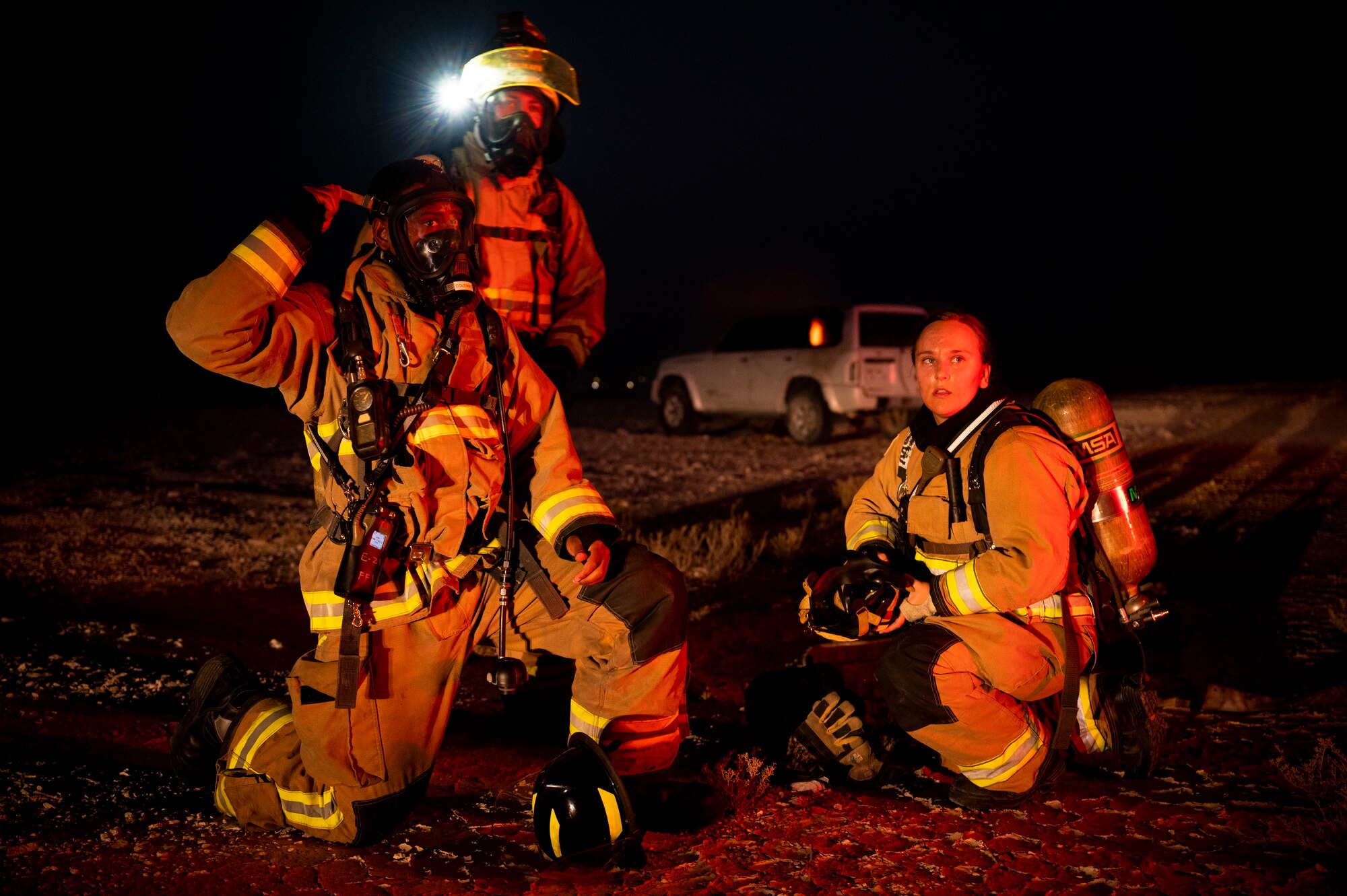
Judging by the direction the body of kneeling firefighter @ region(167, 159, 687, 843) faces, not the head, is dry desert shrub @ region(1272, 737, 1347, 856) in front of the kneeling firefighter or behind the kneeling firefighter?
in front

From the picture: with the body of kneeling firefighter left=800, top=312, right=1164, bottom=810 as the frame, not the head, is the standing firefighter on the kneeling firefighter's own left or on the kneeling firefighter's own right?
on the kneeling firefighter's own right

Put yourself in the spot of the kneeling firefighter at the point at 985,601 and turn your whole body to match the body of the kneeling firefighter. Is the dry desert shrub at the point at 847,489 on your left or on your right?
on your right

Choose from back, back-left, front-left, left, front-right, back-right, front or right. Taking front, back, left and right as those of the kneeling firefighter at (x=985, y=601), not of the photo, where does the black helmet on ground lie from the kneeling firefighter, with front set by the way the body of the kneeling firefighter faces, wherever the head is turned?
front

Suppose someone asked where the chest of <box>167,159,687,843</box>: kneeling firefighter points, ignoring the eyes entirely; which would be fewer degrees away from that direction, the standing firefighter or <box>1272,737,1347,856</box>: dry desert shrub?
the dry desert shrub

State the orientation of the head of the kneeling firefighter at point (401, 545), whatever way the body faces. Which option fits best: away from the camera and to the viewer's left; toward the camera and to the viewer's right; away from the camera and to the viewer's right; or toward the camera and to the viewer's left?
toward the camera and to the viewer's right

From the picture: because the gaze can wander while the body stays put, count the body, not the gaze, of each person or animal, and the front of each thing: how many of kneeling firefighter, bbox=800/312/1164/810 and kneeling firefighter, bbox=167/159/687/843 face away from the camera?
0

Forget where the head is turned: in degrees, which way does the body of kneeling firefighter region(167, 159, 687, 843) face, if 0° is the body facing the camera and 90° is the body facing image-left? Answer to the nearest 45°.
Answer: approximately 315°

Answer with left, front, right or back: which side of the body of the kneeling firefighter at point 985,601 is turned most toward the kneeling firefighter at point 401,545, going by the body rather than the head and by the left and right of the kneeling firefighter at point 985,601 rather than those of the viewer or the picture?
front

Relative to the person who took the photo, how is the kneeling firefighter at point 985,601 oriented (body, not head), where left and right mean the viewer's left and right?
facing the viewer and to the left of the viewer

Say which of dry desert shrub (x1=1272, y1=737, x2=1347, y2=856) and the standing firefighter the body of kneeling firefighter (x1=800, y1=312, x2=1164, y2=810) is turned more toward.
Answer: the standing firefighter

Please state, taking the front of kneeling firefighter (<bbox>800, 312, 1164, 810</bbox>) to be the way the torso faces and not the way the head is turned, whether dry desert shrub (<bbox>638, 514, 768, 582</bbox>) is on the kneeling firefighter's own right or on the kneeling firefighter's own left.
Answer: on the kneeling firefighter's own right
